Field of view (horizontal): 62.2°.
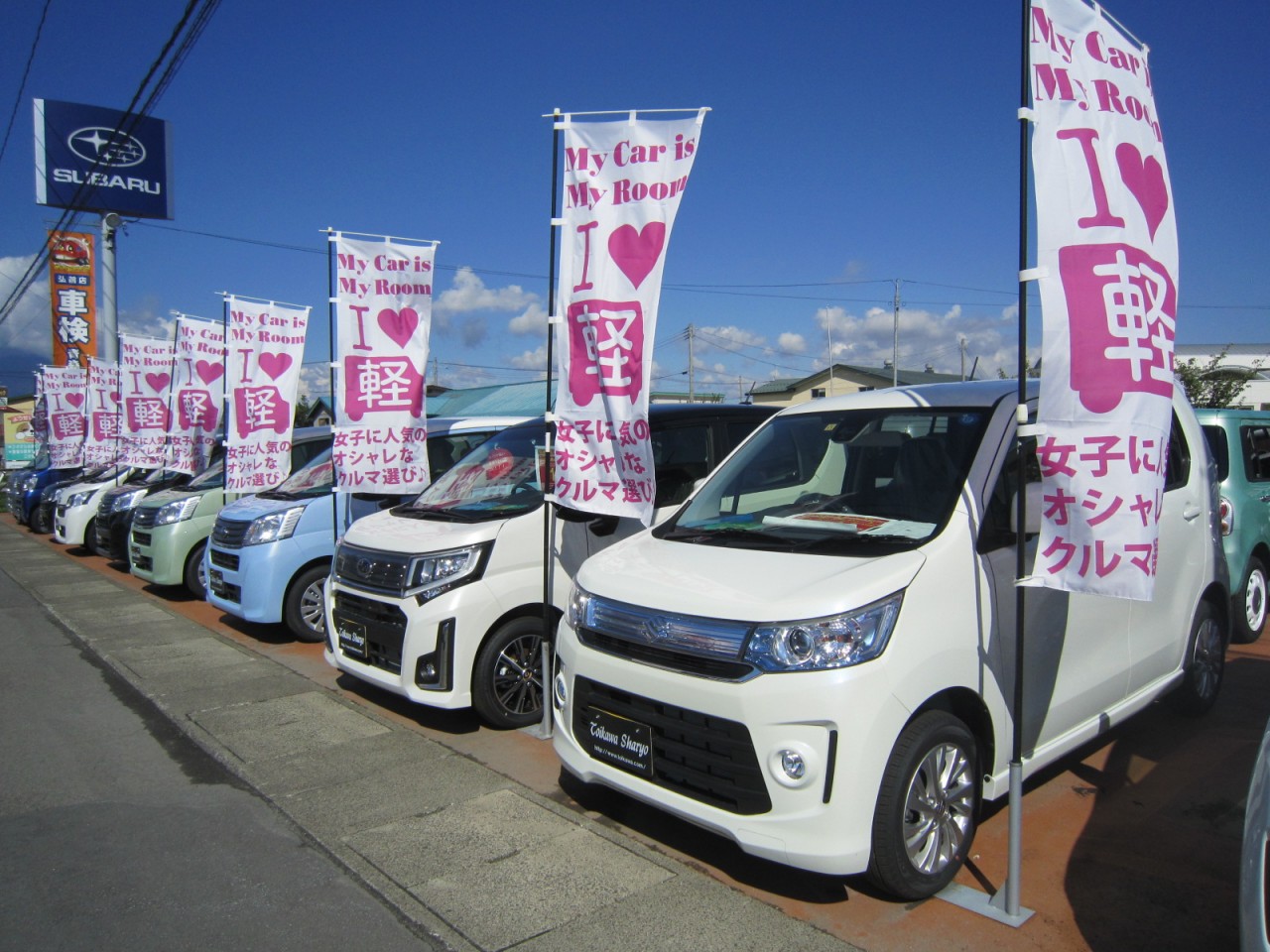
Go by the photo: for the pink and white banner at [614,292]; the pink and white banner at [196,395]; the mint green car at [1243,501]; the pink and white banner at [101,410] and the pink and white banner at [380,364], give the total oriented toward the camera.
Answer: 4

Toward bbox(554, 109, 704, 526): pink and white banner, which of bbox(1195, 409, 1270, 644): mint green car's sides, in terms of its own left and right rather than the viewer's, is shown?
back

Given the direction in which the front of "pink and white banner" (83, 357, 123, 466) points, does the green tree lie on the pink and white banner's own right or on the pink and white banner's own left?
on the pink and white banner's own left

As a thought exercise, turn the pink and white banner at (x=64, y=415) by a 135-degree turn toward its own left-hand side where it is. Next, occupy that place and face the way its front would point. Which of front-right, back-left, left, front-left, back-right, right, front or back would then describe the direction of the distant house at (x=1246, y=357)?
front-right

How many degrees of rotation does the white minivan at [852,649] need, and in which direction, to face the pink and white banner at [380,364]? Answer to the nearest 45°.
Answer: approximately 90° to its right

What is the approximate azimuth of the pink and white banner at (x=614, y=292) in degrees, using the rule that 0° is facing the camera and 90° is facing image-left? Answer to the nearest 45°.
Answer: approximately 0°
